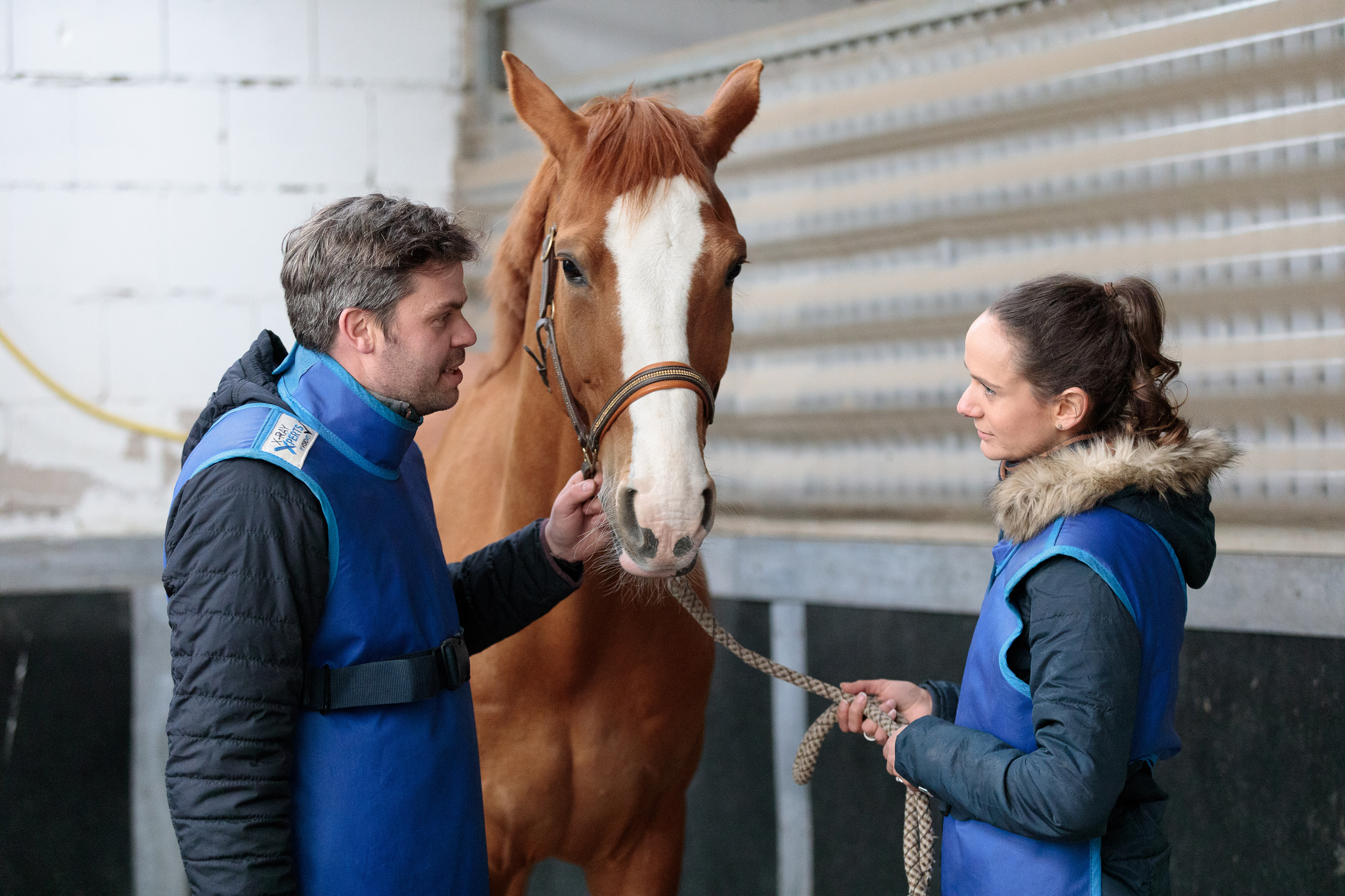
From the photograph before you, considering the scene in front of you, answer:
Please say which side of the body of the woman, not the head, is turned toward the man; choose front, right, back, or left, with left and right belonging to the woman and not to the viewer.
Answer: front

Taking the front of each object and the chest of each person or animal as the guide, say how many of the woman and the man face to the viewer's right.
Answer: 1

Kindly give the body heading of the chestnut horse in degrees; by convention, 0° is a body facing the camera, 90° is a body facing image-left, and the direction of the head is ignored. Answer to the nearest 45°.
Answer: approximately 0°

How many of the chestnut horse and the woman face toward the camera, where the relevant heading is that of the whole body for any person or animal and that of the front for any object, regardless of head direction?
1

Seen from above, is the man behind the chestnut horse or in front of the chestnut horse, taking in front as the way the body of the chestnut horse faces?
in front

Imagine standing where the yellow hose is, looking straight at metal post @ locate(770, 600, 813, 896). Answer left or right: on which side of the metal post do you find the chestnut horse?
right

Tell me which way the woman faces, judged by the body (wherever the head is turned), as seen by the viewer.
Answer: to the viewer's left

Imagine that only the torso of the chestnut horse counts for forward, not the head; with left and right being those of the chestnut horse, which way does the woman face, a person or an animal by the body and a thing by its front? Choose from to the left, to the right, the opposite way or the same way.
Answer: to the right

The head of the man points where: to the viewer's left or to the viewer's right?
to the viewer's right

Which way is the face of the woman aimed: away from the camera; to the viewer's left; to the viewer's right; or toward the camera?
to the viewer's left

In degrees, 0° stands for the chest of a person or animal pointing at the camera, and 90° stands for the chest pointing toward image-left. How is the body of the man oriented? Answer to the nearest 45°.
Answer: approximately 270°

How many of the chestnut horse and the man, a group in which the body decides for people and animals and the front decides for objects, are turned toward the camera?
1

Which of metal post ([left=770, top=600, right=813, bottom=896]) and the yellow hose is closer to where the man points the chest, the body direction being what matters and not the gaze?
the metal post

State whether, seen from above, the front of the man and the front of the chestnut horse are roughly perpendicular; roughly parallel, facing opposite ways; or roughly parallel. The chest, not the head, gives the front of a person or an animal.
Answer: roughly perpendicular

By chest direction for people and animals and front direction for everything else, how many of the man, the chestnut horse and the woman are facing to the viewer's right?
1

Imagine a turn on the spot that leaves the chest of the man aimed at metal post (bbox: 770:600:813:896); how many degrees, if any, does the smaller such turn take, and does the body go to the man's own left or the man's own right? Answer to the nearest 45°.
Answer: approximately 45° to the man's own left

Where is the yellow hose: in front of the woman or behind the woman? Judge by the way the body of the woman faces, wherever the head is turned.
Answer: in front

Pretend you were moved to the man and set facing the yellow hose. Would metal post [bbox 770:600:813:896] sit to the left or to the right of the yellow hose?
right
